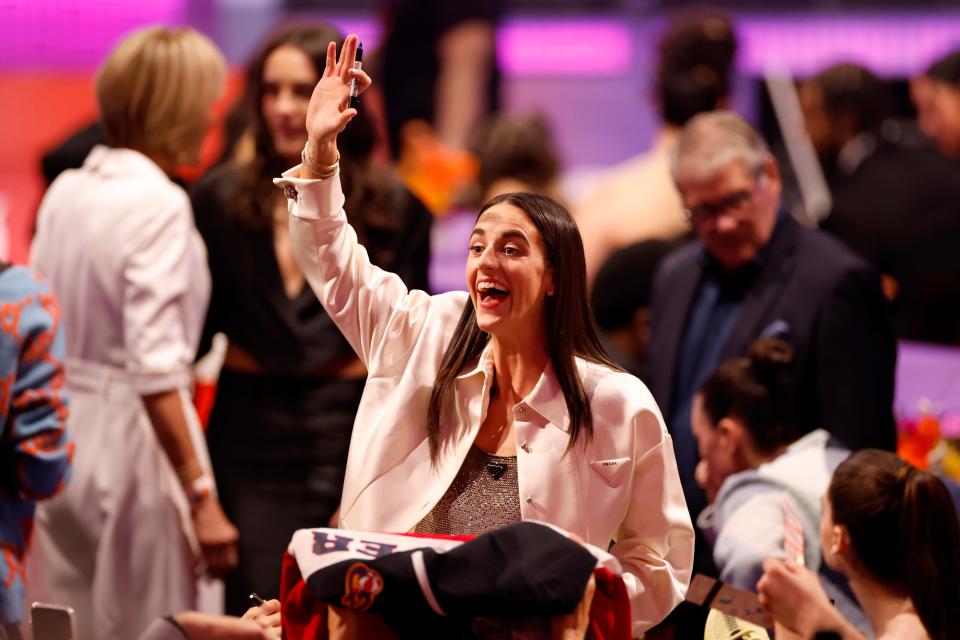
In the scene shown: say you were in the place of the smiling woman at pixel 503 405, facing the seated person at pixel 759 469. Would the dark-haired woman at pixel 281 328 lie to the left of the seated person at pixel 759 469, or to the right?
left

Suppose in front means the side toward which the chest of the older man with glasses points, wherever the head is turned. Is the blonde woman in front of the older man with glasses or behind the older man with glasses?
in front

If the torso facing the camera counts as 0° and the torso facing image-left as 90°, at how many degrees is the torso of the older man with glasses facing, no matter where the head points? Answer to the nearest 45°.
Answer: approximately 45°

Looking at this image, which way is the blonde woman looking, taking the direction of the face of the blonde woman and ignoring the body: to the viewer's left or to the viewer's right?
to the viewer's right

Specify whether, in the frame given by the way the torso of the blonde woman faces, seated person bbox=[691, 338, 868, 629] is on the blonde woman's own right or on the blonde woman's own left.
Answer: on the blonde woman's own right

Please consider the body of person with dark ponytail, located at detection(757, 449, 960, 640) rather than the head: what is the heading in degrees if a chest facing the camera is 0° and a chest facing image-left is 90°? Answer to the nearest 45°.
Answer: approximately 135°

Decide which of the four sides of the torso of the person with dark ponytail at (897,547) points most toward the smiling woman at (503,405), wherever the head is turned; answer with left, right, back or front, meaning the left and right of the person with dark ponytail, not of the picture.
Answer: front

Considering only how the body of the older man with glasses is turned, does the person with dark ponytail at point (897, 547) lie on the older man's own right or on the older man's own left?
on the older man's own left

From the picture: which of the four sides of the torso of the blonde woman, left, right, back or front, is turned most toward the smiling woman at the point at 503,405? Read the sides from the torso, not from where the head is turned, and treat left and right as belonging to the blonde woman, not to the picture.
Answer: right

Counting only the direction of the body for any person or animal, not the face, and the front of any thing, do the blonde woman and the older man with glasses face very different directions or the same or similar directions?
very different directions

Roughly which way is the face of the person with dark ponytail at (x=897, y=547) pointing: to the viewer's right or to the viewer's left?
to the viewer's left

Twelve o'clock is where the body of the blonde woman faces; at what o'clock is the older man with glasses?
The older man with glasses is roughly at 2 o'clock from the blonde woman.
